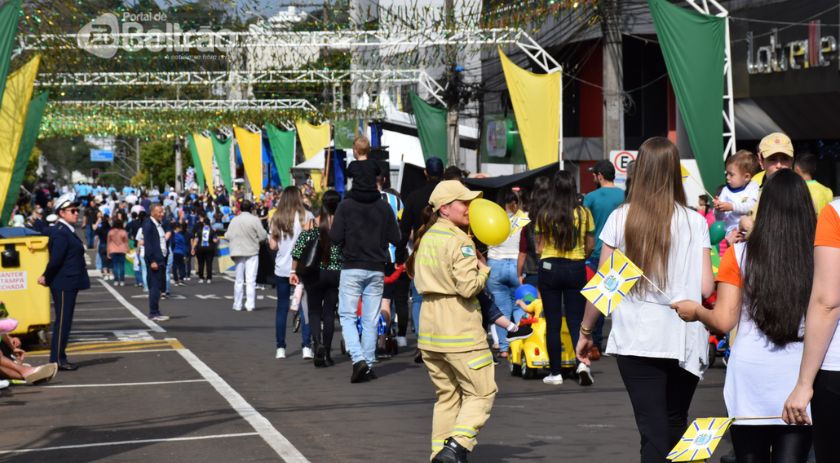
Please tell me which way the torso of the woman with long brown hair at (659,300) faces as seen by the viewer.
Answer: away from the camera

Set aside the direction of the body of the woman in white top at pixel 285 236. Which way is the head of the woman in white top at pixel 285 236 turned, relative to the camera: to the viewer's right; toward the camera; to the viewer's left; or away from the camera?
away from the camera

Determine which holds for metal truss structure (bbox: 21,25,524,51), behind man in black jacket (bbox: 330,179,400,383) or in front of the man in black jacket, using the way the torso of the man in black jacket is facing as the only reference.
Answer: in front

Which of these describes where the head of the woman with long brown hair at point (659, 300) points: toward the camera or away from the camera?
away from the camera

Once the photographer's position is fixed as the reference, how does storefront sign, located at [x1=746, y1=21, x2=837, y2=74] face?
facing the viewer and to the left of the viewer

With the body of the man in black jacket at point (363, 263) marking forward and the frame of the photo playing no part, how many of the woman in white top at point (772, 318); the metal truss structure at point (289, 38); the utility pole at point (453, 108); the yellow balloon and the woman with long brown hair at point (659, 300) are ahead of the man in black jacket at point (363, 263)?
2

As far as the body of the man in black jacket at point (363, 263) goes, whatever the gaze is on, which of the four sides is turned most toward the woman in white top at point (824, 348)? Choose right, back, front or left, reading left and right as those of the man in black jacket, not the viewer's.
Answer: back

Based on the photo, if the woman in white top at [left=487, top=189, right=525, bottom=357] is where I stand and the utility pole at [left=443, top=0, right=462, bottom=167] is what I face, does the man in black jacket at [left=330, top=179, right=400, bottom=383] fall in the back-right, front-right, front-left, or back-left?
back-left

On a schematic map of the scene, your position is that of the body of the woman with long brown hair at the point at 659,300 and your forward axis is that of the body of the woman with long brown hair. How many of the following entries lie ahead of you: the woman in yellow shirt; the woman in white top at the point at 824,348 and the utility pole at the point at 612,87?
2

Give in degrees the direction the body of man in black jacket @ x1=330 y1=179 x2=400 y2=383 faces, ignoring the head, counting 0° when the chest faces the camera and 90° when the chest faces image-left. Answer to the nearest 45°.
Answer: approximately 180°

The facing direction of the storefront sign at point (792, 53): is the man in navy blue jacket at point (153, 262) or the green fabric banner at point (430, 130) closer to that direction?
the man in navy blue jacket

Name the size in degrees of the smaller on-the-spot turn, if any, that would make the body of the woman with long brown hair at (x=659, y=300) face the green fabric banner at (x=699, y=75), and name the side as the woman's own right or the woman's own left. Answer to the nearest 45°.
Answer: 0° — they already face it

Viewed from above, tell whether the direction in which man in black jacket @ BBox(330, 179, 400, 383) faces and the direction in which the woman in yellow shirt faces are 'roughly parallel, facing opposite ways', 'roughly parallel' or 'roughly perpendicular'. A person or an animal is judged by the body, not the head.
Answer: roughly parallel

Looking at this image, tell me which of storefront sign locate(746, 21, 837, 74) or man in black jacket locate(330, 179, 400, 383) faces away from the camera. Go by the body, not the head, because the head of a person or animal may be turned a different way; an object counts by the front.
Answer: the man in black jacket

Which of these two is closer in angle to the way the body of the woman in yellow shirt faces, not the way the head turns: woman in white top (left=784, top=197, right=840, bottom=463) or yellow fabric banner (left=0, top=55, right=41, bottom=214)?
the yellow fabric banner

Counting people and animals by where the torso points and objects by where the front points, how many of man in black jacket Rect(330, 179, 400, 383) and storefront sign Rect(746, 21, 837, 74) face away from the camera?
1

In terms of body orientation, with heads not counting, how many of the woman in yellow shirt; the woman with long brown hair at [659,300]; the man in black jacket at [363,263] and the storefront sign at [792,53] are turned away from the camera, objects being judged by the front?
3

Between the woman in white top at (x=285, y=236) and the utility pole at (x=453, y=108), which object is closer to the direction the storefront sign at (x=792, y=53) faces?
the woman in white top
